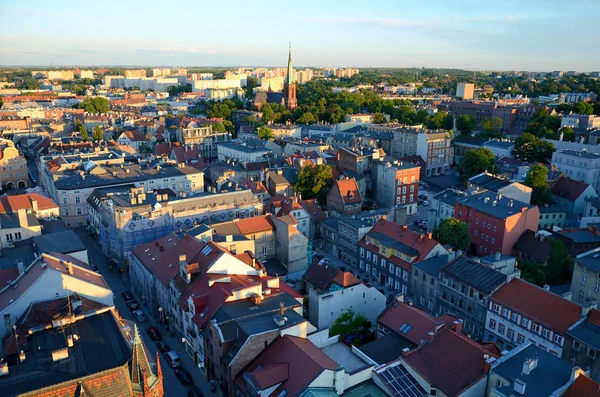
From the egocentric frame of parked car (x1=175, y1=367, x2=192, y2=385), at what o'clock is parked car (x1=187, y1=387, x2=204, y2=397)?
parked car (x1=187, y1=387, x2=204, y2=397) is roughly at 7 o'clock from parked car (x1=175, y1=367, x2=192, y2=385).

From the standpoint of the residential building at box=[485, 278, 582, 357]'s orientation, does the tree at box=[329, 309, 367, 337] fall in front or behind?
in front

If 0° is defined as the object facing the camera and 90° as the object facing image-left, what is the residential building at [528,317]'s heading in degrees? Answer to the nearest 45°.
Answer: approximately 45°

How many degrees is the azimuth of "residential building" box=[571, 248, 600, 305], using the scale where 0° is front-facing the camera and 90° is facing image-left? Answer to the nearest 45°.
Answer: approximately 45°

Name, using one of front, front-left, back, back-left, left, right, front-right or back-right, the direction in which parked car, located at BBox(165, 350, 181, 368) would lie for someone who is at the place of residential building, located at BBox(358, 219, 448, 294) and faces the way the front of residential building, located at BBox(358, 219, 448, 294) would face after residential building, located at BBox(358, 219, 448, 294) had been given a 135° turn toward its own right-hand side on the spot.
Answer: back-left

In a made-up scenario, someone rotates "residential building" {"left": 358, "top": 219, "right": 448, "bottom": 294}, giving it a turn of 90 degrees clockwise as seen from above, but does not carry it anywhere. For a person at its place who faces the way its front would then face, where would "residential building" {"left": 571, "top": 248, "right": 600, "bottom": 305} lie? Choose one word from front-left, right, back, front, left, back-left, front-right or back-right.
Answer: back-right

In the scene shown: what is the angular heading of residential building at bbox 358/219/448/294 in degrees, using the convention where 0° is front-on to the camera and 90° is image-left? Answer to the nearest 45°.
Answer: approximately 45°

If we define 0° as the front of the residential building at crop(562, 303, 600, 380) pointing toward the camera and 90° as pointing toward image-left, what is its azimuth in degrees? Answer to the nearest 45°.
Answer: approximately 45°

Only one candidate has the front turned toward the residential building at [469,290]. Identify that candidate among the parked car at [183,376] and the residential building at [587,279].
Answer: the residential building at [587,279]

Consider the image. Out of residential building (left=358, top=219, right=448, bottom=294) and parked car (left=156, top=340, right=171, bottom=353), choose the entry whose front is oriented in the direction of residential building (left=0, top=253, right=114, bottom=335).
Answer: residential building (left=358, top=219, right=448, bottom=294)

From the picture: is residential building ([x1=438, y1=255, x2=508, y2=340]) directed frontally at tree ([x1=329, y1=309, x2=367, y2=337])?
yes
